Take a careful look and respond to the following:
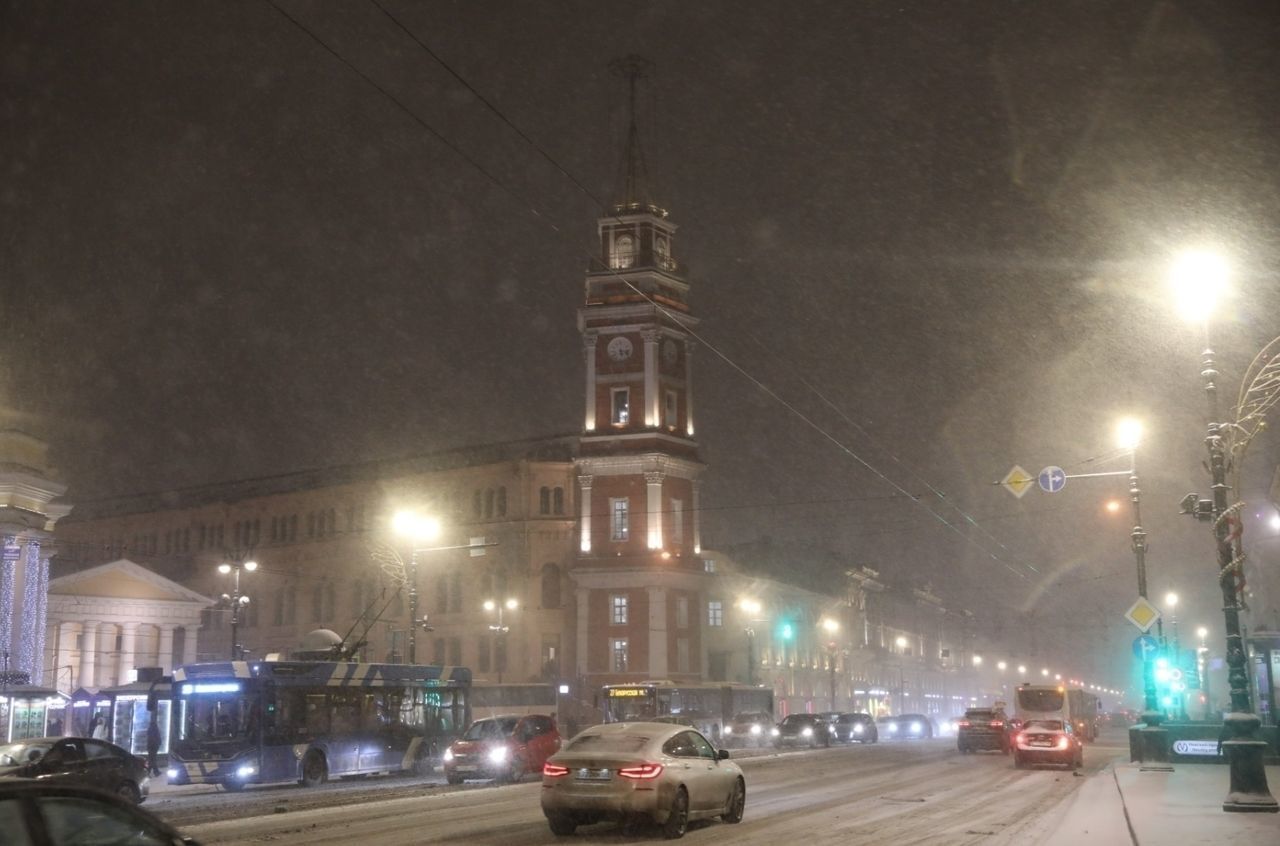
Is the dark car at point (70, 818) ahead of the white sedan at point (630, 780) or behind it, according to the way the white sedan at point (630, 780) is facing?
behind

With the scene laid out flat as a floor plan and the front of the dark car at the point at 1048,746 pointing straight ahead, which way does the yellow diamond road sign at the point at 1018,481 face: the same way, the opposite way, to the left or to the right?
the opposite way

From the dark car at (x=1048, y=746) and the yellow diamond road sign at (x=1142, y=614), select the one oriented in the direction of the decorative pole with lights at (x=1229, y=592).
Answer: the yellow diamond road sign

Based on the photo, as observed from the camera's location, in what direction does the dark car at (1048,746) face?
facing away from the viewer

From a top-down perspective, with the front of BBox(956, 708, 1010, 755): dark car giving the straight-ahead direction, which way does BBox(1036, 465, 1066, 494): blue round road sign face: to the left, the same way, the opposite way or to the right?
the opposite way

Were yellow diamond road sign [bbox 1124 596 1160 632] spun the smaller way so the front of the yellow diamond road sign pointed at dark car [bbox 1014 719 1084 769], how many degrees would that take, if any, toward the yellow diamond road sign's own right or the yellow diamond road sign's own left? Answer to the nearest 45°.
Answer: approximately 135° to the yellow diamond road sign's own right

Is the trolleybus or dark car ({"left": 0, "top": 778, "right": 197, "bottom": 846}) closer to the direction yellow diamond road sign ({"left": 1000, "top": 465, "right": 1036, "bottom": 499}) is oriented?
the dark car
